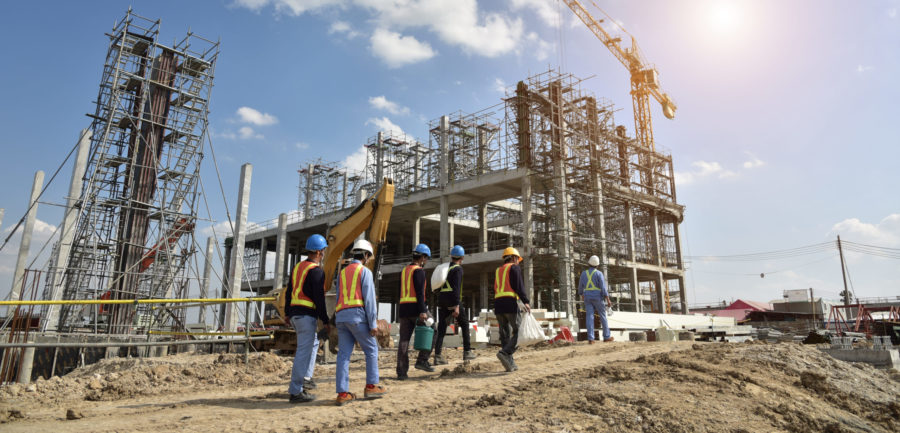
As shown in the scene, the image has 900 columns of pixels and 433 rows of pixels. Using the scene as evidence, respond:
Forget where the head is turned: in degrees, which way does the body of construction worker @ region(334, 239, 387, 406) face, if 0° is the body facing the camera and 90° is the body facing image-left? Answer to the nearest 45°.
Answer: approximately 225°

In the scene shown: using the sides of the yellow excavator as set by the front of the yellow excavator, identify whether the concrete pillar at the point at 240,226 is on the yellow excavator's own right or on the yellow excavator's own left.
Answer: on the yellow excavator's own left

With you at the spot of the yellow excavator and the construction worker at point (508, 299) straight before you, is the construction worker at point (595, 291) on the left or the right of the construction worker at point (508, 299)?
left

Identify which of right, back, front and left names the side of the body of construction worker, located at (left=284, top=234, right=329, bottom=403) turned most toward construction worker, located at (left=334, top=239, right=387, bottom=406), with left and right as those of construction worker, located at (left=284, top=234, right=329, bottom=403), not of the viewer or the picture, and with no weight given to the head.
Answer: right

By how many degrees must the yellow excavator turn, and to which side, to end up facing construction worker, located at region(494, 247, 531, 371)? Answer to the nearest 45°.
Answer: approximately 45° to its right

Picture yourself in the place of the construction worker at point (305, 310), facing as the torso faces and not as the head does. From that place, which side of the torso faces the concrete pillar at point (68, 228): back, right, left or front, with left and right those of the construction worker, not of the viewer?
left

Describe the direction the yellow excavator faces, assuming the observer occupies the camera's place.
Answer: facing to the right of the viewer

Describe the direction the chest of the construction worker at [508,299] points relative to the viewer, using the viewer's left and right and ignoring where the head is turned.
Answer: facing away from the viewer and to the right of the viewer

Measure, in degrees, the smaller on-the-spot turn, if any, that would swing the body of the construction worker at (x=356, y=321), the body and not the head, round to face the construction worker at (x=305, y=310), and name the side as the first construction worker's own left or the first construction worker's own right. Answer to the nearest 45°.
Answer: approximately 90° to the first construction worker's own left

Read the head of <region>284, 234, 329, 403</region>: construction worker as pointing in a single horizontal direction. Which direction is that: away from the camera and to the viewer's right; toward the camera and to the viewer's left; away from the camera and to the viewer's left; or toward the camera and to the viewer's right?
away from the camera and to the viewer's right
